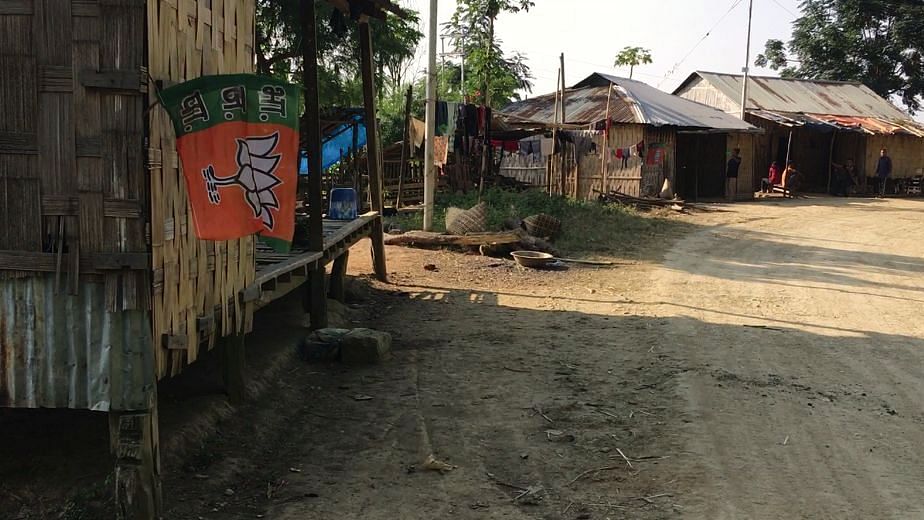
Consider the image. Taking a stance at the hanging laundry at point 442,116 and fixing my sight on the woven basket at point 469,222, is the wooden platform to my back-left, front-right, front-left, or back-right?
front-right

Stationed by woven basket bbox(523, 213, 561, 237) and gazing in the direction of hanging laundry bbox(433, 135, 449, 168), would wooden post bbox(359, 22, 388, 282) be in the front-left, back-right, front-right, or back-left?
back-left

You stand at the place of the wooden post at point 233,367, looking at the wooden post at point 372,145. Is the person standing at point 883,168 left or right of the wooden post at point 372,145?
right
